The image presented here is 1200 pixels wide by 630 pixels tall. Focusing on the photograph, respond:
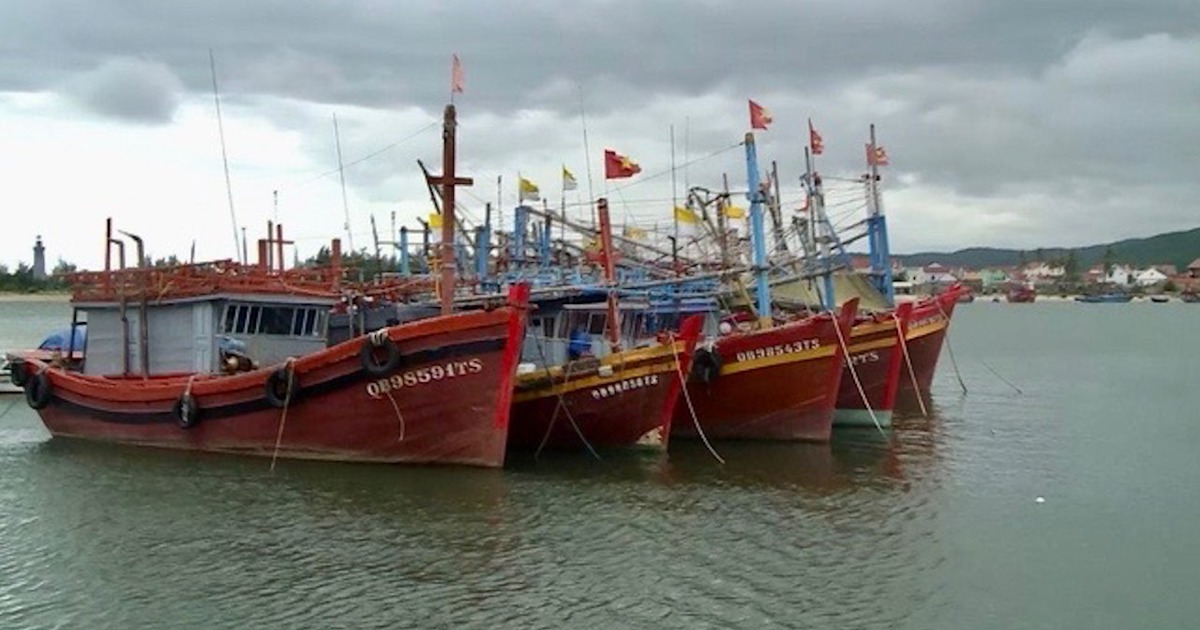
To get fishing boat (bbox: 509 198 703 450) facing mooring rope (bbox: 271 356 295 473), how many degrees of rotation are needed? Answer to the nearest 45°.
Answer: approximately 135° to its right

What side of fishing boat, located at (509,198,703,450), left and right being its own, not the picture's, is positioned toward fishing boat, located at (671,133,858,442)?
left

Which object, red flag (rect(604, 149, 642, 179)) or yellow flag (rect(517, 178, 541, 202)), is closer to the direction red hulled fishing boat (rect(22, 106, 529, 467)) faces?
the red flag

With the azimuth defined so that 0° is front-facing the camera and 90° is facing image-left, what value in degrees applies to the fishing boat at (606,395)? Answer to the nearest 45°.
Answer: approximately 315°

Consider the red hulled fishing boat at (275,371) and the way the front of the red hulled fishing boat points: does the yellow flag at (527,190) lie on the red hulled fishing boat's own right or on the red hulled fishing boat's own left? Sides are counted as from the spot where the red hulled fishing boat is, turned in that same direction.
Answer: on the red hulled fishing boat's own left

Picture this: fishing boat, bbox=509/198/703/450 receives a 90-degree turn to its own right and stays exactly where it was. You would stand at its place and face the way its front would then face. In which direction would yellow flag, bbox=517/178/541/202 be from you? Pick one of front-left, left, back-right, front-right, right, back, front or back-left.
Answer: back-right

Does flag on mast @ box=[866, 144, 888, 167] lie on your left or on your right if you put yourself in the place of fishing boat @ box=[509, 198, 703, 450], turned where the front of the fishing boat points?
on your left
